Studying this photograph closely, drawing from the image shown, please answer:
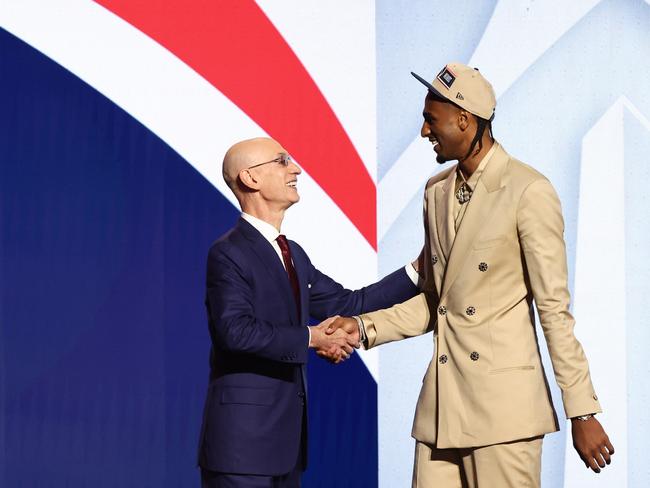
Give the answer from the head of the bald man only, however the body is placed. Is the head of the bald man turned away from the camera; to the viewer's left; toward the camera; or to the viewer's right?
to the viewer's right

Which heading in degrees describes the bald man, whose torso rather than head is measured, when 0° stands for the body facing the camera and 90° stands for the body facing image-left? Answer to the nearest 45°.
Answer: approximately 270°
